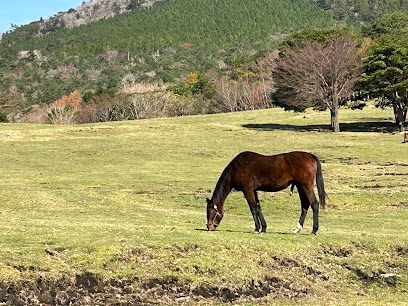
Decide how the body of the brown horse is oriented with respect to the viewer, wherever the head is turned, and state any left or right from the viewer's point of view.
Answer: facing to the left of the viewer
